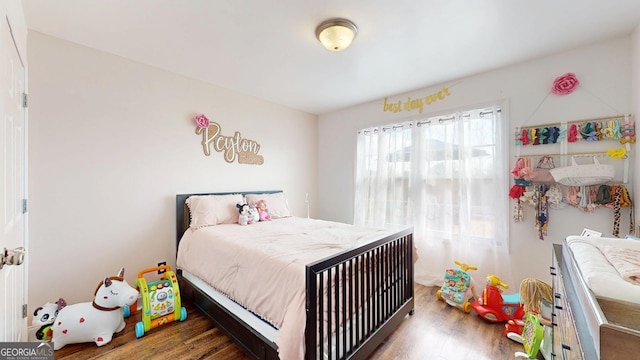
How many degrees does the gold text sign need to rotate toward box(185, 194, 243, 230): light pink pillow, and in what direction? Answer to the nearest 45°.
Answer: approximately 45° to its right

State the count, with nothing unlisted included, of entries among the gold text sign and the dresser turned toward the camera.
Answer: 1

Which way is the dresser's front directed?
to the viewer's left

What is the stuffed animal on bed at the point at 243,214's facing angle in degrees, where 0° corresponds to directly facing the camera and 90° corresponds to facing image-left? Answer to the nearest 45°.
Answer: approximately 315°

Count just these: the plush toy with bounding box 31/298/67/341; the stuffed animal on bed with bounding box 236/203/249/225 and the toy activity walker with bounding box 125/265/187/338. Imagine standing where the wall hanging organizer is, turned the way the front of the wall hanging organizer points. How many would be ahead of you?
3

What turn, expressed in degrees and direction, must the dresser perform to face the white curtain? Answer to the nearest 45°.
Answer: approximately 45° to its right

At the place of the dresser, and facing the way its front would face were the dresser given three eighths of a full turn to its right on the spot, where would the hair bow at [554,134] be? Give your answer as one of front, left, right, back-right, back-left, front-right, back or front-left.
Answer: front-left

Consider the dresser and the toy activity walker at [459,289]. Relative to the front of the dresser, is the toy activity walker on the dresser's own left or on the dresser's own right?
on the dresser's own right
